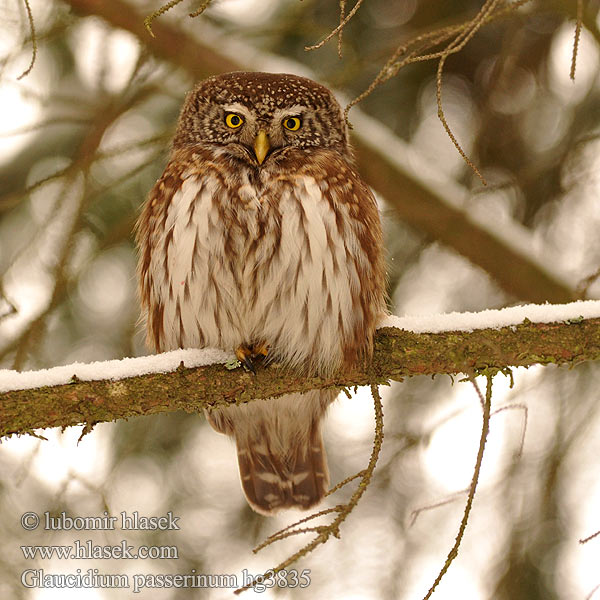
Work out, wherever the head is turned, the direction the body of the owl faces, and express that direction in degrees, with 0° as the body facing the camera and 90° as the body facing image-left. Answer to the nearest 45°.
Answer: approximately 0°
